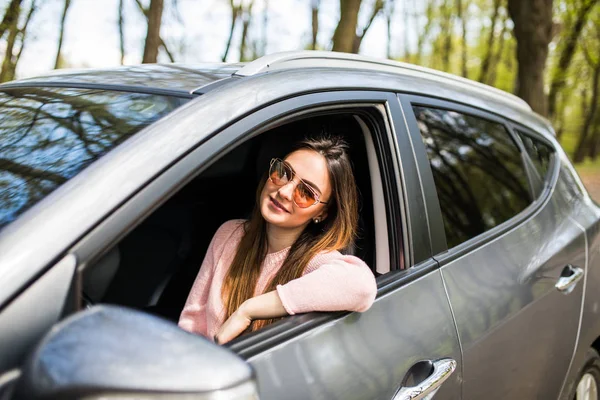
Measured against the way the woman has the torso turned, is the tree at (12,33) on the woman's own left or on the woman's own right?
on the woman's own right

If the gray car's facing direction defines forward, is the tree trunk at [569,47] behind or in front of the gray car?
behind

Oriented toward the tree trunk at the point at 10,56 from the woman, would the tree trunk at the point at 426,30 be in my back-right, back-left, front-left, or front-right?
front-right

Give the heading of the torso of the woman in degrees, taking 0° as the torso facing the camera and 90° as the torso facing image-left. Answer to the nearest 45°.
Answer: approximately 45°

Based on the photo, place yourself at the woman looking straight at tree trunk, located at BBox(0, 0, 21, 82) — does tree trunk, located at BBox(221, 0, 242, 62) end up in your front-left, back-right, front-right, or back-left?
front-right

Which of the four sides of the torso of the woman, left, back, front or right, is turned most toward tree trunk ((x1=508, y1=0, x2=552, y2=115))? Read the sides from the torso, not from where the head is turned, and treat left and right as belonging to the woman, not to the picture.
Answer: back

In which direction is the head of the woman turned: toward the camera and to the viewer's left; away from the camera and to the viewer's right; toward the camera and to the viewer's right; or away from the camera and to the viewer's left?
toward the camera and to the viewer's left

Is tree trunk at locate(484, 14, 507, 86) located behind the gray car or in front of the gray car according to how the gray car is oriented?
behind

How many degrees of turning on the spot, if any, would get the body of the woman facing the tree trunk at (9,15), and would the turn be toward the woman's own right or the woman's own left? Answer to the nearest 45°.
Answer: approximately 90° to the woman's own right

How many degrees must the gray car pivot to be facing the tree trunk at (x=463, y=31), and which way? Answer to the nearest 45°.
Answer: approximately 135° to its right

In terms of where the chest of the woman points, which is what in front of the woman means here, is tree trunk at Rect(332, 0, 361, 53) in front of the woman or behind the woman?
behind

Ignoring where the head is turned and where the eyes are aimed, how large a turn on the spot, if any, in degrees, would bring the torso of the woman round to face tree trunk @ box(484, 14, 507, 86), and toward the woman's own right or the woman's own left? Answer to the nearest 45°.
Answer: approximately 135° to the woman's own right

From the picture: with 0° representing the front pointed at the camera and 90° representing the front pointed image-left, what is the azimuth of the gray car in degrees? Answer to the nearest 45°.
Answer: approximately 45°

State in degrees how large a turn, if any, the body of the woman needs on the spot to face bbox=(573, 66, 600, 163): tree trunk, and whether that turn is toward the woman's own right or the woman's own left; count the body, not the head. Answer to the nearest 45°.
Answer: approximately 180°
